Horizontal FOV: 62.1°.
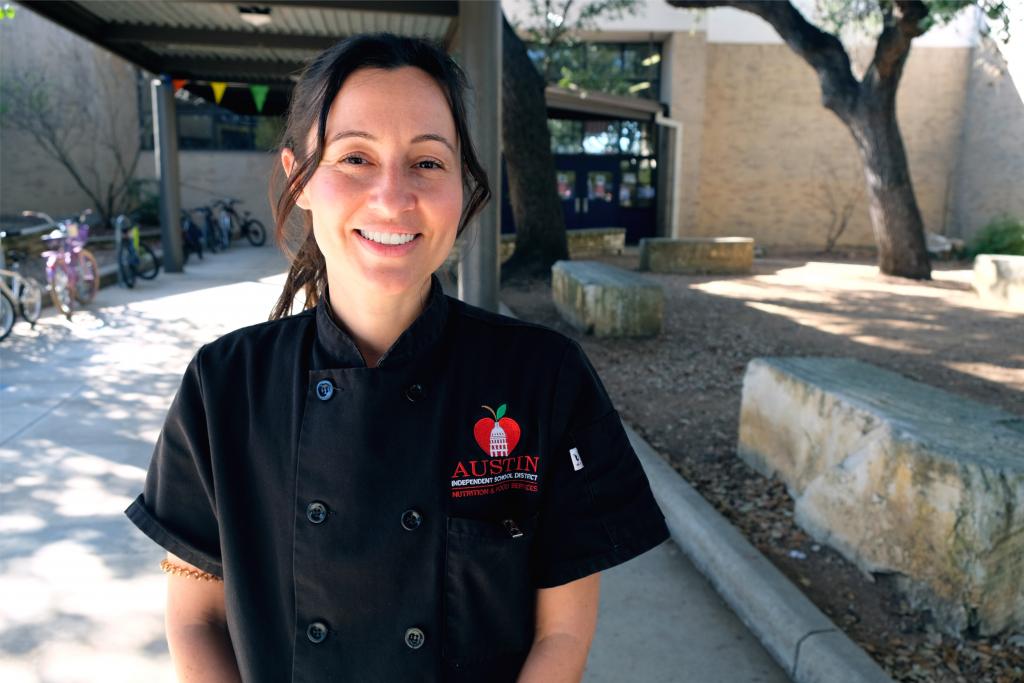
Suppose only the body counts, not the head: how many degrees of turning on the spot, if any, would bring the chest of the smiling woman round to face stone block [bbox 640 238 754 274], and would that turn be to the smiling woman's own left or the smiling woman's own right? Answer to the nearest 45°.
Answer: approximately 180°

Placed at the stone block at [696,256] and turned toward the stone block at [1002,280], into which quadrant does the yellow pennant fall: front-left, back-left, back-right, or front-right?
back-right

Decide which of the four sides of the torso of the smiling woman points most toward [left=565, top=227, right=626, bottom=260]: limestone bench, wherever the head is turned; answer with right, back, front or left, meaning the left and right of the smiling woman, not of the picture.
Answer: back

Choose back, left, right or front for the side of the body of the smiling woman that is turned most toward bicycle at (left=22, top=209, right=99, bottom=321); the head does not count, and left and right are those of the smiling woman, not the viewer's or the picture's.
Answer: back

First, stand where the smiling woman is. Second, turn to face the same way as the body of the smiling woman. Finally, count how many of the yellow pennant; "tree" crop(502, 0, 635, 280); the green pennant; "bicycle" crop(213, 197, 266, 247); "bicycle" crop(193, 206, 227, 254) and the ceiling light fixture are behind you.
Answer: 6

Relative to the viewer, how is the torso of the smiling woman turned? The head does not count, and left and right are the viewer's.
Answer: facing the viewer

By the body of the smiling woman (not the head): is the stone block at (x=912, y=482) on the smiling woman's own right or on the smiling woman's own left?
on the smiling woman's own left

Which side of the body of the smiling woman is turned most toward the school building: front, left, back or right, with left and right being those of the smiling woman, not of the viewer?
back

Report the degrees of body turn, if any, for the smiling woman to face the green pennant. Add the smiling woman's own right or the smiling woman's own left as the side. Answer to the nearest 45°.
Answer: approximately 180°

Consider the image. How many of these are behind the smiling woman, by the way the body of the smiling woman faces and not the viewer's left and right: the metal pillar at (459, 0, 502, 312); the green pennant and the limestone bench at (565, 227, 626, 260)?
3

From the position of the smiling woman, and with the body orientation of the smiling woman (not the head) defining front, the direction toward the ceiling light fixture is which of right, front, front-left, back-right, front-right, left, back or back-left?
back

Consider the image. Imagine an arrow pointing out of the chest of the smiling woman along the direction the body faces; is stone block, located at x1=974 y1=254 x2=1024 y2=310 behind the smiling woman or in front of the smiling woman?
behind

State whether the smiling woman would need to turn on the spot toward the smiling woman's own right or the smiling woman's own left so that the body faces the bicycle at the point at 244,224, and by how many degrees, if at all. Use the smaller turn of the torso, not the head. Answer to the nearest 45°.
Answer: approximately 180°

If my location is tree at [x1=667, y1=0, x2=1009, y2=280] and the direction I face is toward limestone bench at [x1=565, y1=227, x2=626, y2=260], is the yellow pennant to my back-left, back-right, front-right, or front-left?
front-left

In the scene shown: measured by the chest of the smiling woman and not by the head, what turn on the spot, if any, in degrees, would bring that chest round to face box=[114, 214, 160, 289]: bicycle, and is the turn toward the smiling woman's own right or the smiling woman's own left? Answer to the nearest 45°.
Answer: approximately 180°

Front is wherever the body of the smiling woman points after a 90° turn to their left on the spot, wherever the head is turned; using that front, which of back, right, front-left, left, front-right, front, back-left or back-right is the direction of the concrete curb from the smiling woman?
front-left
